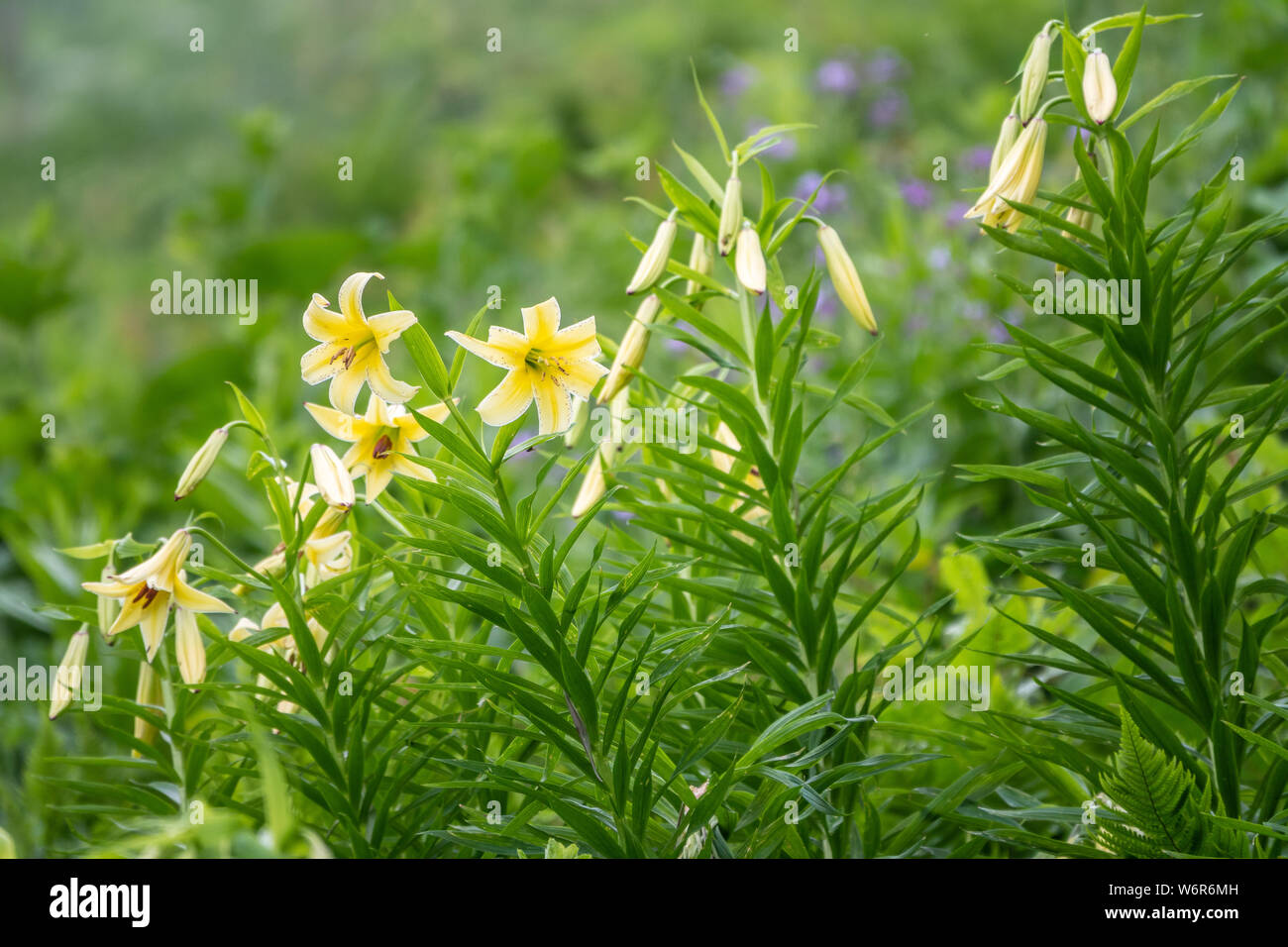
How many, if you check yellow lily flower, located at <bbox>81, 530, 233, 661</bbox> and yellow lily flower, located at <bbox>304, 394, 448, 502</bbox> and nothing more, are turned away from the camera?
0

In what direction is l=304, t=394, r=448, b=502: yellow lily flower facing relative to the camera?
toward the camera

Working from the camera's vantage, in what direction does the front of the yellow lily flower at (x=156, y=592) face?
facing the viewer and to the left of the viewer
